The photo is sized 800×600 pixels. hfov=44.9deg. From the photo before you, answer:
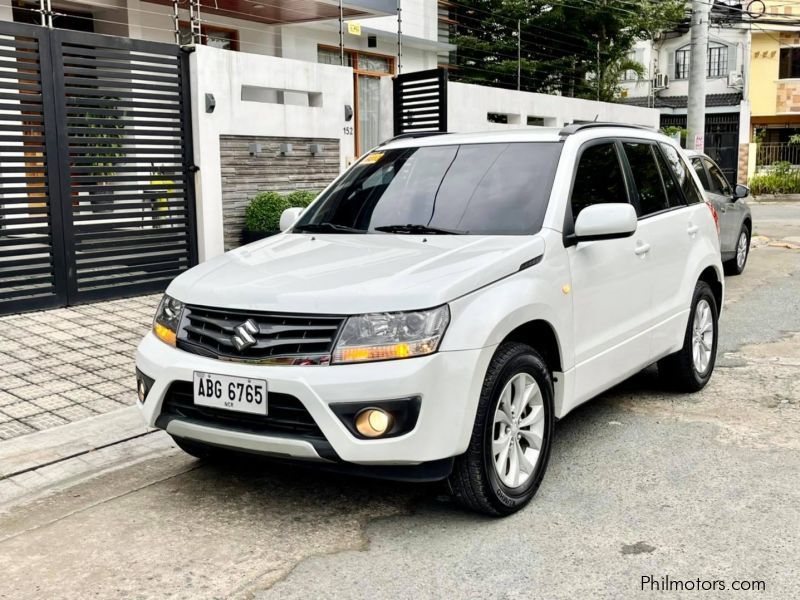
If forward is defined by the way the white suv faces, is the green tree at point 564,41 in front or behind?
behind

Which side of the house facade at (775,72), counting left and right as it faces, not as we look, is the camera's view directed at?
front

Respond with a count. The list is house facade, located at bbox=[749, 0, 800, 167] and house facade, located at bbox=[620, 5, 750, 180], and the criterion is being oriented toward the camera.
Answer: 2

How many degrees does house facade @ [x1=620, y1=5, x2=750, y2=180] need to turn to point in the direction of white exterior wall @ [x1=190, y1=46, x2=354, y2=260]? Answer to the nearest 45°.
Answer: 0° — it already faces it

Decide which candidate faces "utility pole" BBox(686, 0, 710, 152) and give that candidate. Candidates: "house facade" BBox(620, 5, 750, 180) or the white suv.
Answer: the house facade

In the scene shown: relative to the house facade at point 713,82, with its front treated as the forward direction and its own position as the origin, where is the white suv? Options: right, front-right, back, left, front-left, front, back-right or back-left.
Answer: front

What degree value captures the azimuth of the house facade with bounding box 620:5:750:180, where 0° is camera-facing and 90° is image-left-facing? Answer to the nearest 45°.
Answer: approximately 0°

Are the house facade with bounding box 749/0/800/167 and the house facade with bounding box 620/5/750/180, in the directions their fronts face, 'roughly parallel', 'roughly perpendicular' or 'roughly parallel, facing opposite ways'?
roughly parallel

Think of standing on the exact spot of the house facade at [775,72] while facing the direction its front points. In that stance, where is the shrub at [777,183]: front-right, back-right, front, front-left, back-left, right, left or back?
front

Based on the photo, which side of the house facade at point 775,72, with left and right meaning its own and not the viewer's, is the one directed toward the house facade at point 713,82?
right

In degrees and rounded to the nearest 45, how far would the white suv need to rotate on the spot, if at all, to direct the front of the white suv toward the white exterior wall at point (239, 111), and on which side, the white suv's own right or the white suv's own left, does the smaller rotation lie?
approximately 135° to the white suv's own right

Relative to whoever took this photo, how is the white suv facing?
facing the viewer and to the left of the viewer

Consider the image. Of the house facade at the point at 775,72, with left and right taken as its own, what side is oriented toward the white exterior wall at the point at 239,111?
front
